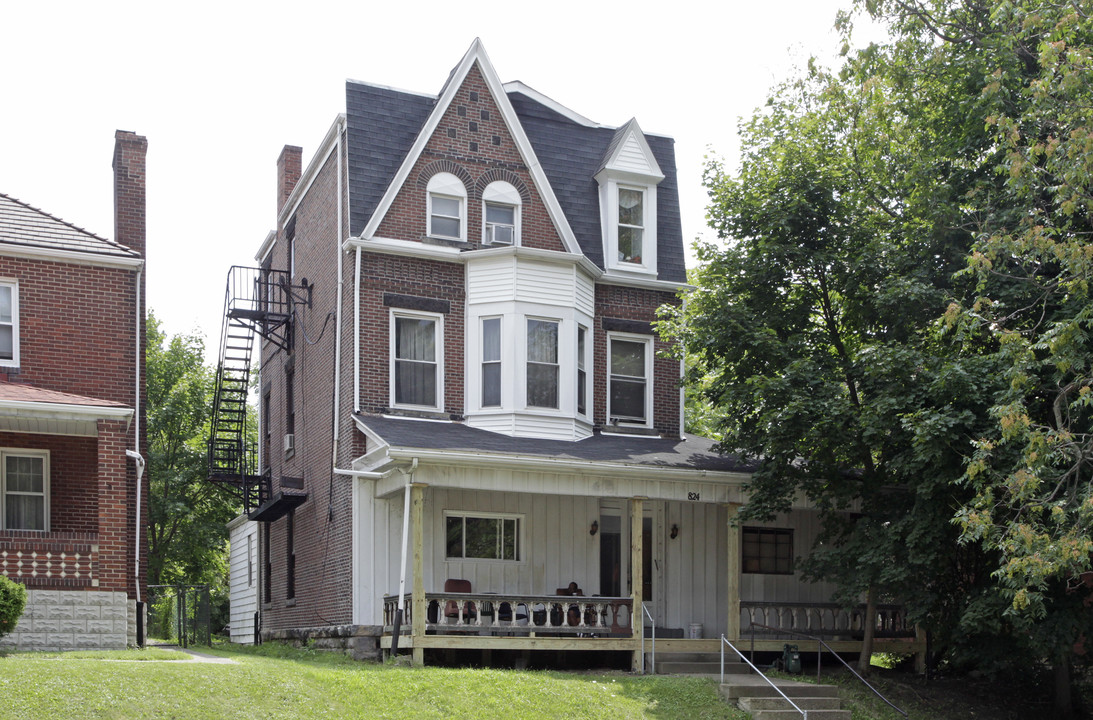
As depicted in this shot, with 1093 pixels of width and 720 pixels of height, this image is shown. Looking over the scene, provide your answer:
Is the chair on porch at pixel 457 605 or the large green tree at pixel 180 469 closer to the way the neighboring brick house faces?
the chair on porch

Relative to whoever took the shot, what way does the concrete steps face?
facing the viewer

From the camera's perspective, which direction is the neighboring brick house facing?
toward the camera

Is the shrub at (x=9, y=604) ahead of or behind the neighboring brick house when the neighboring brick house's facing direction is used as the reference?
ahead

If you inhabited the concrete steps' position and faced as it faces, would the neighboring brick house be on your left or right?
on your right

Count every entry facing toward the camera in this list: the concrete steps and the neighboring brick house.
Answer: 2

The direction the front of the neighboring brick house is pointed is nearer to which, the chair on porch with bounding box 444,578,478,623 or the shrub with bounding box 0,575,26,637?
the shrub

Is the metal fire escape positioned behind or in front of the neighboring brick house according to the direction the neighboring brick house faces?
behind

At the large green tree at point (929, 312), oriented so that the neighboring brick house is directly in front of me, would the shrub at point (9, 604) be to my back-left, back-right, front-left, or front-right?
front-left

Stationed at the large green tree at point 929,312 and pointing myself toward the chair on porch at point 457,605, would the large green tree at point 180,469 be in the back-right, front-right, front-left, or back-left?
front-right

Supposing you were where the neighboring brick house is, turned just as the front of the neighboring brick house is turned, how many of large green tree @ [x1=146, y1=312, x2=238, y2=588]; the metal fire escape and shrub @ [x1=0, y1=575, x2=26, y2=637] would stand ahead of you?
1

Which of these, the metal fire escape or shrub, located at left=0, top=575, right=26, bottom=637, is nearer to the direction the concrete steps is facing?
the shrub
